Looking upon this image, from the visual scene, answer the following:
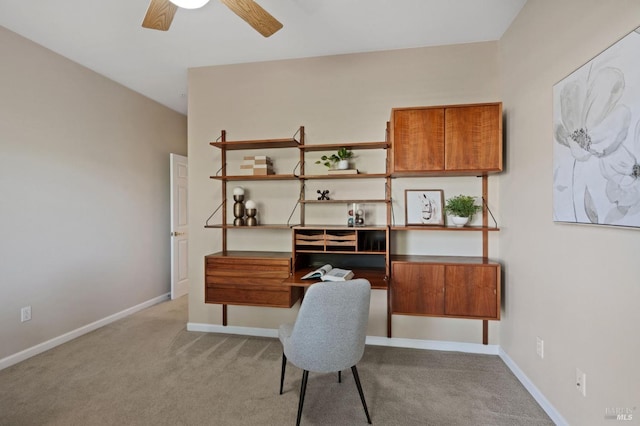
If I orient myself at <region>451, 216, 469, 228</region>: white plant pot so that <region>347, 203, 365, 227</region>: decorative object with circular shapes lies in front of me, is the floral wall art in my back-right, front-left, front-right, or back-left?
back-left

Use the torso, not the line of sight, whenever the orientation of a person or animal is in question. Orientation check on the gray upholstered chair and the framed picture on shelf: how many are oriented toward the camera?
1

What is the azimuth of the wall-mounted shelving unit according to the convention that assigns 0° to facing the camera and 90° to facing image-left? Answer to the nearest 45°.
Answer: approximately 0°

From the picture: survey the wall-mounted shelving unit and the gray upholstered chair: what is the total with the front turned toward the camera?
1

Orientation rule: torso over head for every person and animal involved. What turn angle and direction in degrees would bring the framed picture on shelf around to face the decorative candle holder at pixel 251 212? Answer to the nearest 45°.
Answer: approximately 90° to its right

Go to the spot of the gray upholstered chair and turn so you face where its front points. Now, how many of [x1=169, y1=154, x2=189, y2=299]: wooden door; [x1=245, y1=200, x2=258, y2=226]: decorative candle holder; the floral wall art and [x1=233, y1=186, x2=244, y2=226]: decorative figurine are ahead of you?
3

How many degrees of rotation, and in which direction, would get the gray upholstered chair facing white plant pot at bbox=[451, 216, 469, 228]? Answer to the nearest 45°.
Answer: approximately 90° to its right

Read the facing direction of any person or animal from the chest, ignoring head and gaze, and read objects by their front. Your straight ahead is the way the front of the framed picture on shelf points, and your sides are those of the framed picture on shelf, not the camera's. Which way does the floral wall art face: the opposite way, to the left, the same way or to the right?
to the right

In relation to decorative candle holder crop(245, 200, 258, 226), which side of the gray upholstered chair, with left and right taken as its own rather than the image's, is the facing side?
front

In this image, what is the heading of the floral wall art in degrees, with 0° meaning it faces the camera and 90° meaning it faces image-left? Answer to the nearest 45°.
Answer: approximately 45°

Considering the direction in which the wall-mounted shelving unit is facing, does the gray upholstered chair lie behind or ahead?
ahead

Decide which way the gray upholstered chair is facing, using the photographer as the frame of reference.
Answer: facing away from the viewer and to the left of the viewer
